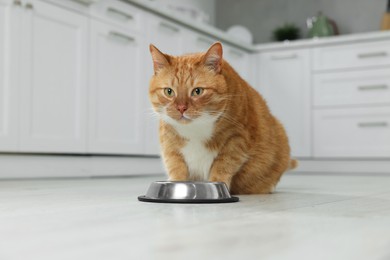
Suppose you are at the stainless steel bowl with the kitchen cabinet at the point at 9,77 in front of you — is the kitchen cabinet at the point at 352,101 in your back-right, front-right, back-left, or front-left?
front-right

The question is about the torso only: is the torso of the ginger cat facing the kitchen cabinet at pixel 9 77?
no

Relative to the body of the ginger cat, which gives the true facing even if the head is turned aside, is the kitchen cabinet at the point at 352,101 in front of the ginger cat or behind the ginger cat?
behind

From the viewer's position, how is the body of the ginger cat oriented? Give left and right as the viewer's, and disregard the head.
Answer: facing the viewer and to the left of the viewer

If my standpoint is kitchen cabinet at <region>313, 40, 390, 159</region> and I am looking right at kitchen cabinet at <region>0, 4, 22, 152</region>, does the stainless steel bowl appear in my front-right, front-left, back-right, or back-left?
front-left

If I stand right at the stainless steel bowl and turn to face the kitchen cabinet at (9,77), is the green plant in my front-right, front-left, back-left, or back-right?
front-right

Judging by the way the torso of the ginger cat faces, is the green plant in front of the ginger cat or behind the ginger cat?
behind
